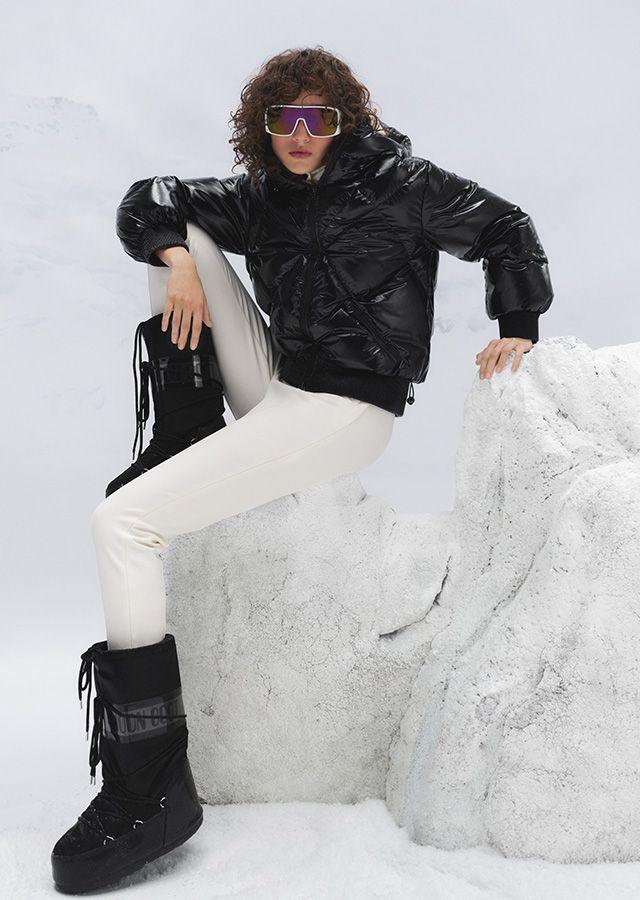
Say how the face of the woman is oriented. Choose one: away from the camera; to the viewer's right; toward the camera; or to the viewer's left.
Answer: toward the camera

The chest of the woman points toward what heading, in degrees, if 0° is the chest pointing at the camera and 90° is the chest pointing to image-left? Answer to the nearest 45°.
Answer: approximately 45°
